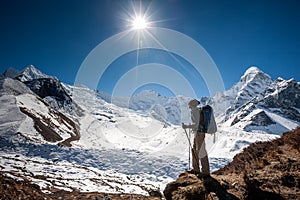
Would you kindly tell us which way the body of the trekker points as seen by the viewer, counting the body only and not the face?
to the viewer's left
